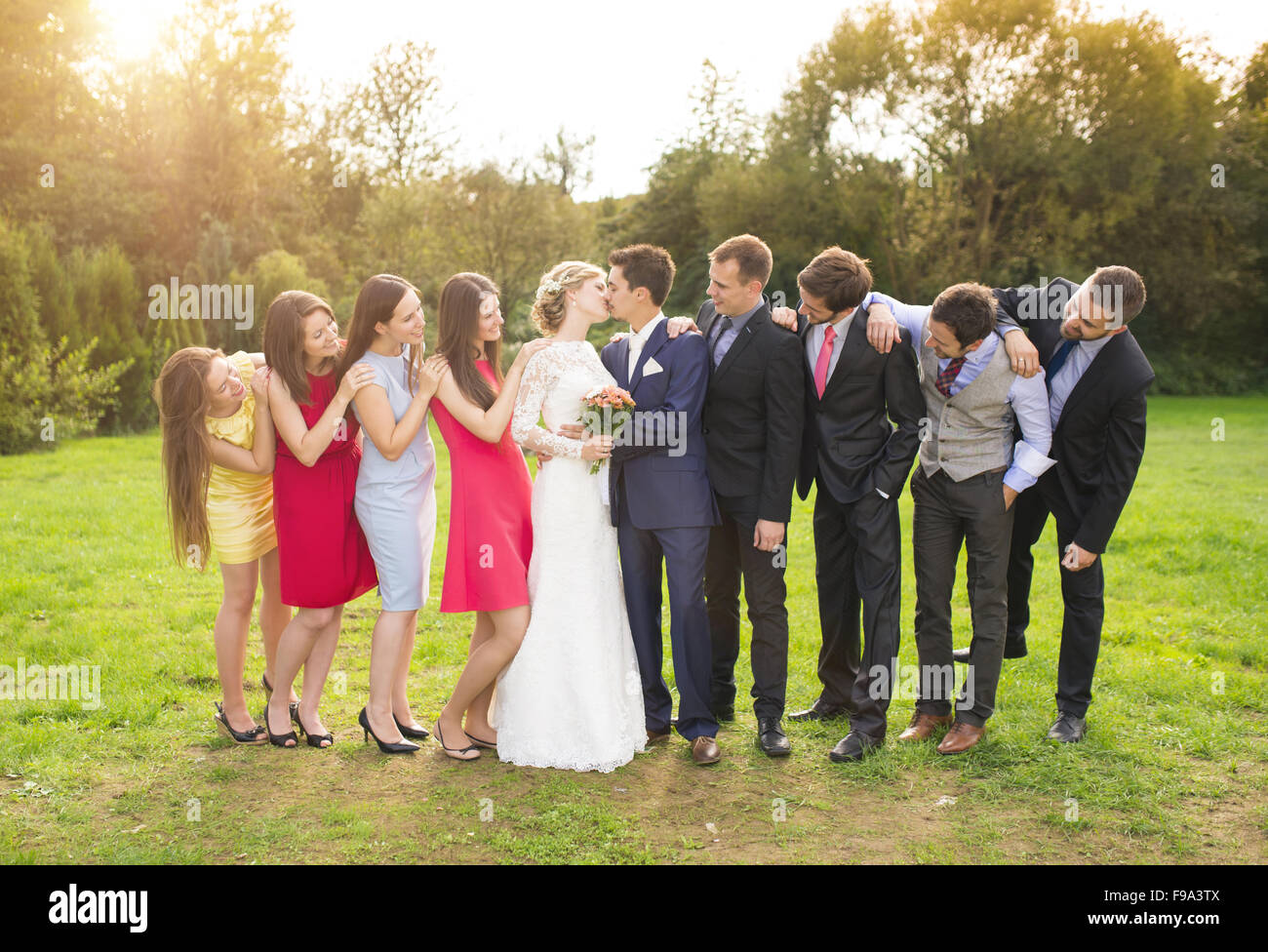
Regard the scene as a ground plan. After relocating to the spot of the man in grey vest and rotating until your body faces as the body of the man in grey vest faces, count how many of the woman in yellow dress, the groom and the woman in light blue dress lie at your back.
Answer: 0

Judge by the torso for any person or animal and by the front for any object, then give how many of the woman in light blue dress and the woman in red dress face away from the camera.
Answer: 0

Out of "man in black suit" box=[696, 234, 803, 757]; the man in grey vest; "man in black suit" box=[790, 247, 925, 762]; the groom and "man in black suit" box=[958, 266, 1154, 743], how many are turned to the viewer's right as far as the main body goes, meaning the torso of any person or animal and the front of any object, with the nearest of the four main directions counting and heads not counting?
0

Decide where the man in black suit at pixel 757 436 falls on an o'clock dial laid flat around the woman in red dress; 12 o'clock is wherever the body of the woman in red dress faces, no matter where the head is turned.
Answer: The man in black suit is roughly at 11 o'clock from the woman in red dress.

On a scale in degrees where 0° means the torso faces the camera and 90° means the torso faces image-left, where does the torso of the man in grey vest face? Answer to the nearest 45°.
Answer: approximately 45°

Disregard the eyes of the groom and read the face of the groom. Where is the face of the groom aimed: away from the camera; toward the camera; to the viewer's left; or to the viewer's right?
to the viewer's left

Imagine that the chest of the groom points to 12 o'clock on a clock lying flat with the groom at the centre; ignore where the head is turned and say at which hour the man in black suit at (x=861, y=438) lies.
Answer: The man in black suit is roughly at 7 o'clock from the groom.

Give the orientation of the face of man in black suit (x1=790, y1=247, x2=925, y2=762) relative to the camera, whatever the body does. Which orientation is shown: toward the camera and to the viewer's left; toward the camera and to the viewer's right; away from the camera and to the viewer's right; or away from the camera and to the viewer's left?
toward the camera and to the viewer's left

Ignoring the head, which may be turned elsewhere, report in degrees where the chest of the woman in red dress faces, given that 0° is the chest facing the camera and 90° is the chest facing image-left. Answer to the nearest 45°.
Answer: approximately 315°

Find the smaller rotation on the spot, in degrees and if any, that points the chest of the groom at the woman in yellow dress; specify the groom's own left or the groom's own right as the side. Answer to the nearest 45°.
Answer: approximately 45° to the groom's own right

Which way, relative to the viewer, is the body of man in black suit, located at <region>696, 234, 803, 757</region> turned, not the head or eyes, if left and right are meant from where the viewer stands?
facing the viewer and to the left of the viewer

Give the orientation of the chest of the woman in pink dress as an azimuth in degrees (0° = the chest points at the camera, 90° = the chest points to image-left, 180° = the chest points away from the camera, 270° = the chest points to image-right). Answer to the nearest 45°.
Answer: approximately 315°

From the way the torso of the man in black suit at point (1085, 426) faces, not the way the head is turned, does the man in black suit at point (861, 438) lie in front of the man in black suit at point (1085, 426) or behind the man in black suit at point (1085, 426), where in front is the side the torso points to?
in front
